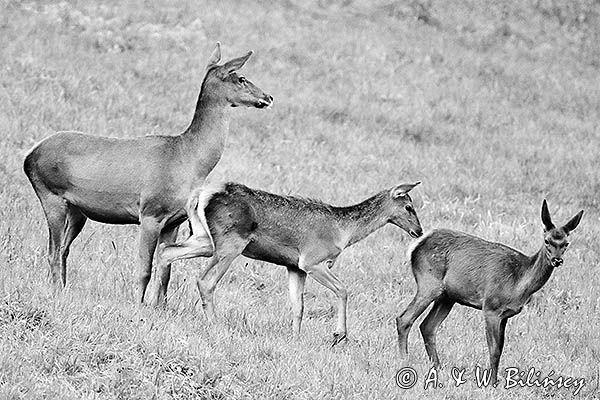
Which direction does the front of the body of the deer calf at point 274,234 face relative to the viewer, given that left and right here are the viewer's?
facing to the right of the viewer

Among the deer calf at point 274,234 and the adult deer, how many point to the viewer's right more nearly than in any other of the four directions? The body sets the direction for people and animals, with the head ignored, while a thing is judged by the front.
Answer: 2

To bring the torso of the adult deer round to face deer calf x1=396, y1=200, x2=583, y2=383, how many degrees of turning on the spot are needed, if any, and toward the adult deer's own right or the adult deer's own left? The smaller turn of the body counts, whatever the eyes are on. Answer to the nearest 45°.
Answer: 0° — it already faces it

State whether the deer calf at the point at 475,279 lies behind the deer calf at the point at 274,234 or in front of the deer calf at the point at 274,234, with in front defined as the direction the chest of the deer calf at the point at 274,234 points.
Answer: in front

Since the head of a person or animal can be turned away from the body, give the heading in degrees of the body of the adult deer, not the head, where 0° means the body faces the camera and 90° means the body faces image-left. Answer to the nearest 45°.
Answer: approximately 270°

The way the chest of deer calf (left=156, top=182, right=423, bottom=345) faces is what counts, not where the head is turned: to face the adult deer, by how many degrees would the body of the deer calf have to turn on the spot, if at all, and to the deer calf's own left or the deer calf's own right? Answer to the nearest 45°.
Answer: approximately 180°

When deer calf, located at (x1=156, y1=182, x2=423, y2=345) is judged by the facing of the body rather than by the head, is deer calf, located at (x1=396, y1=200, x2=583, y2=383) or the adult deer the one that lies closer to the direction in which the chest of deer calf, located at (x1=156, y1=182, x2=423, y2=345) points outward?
the deer calf
